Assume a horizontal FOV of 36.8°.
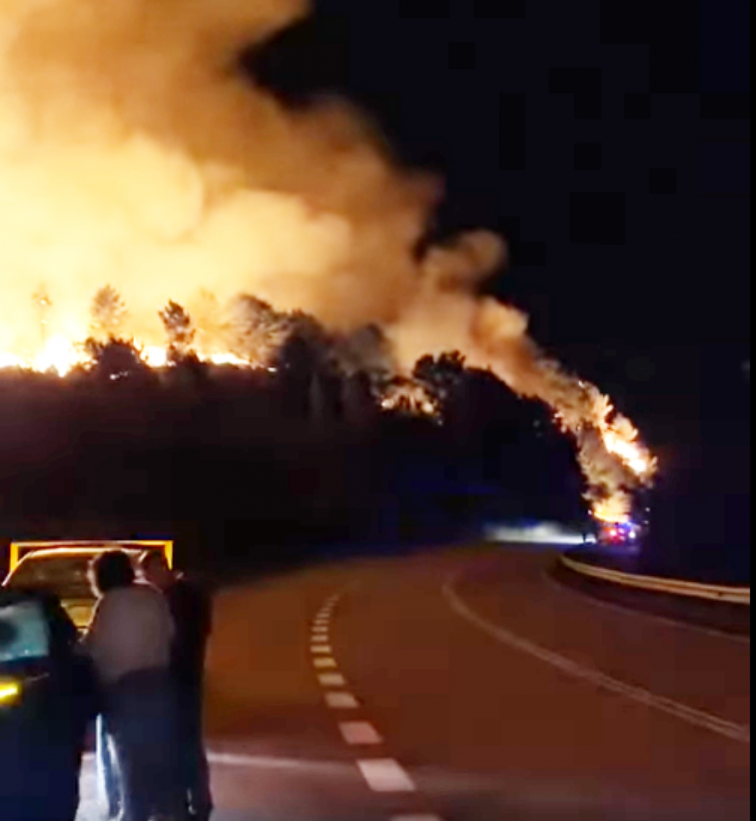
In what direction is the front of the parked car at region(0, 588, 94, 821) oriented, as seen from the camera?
facing away from the viewer

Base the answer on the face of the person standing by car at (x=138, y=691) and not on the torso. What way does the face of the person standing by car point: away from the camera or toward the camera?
away from the camera

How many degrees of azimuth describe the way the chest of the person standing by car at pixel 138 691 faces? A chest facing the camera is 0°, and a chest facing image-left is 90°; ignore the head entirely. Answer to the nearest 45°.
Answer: approximately 135°

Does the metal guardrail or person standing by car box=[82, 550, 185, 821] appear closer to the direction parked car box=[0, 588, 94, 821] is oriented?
the metal guardrail

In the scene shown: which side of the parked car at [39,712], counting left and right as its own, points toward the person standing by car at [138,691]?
right

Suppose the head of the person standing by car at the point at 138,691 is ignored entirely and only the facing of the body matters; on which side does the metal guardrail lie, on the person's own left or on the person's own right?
on the person's own right
